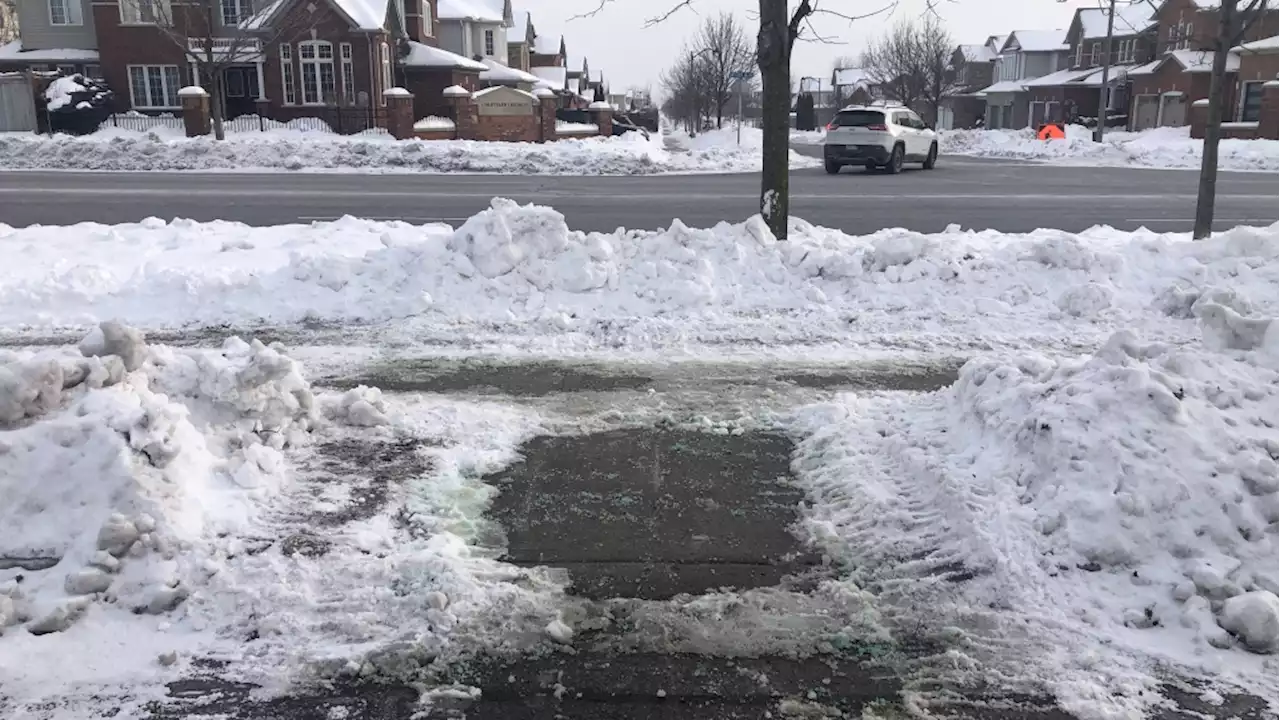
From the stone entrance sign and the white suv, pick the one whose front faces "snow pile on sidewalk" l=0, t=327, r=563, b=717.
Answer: the stone entrance sign

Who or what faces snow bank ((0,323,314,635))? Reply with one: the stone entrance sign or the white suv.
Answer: the stone entrance sign

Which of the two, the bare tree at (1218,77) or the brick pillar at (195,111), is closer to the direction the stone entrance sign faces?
the bare tree

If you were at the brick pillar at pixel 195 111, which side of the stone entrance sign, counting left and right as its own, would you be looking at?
right

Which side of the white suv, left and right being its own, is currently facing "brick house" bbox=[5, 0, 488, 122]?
left

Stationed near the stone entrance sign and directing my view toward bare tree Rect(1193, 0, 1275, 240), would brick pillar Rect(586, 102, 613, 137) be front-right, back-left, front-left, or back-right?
back-left

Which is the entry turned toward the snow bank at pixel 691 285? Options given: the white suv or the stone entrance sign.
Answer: the stone entrance sign

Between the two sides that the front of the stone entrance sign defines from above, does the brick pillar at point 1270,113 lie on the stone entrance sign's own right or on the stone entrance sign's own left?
on the stone entrance sign's own left

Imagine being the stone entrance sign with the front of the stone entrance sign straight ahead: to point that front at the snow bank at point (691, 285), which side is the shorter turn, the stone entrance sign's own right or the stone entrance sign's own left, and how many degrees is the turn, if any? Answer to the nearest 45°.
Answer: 0° — it already faces it

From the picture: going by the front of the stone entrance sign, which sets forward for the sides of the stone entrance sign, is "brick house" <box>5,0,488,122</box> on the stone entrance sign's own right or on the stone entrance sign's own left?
on the stone entrance sign's own right

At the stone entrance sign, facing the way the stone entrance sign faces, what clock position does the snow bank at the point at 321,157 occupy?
The snow bank is roughly at 1 o'clock from the stone entrance sign.

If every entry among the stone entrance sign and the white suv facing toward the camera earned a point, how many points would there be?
1
